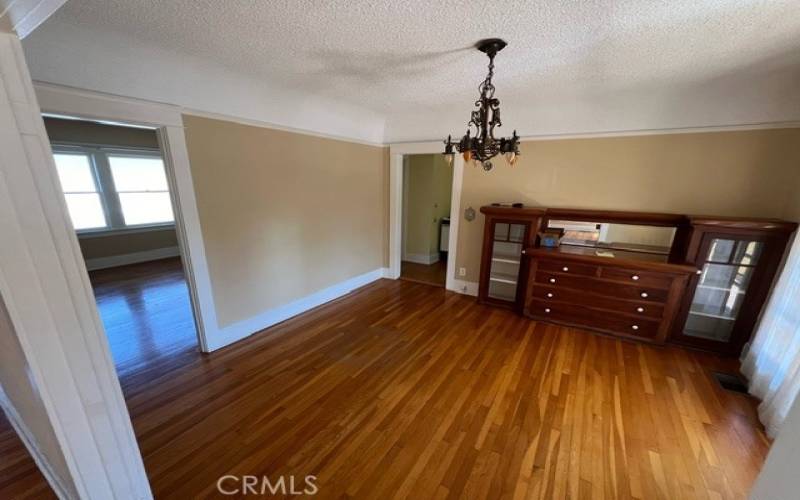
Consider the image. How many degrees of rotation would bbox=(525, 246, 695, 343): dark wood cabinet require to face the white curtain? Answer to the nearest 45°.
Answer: approximately 90° to its left

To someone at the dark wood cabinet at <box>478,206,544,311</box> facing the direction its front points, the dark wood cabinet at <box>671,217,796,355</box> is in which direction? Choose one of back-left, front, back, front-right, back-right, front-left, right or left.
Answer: left

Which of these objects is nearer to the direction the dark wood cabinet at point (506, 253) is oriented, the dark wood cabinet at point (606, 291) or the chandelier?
the chandelier

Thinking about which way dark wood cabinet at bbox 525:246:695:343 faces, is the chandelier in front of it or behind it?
in front

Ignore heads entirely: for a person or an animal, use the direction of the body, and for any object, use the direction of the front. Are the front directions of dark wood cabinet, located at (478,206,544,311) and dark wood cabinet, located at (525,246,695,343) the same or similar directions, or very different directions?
same or similar directions

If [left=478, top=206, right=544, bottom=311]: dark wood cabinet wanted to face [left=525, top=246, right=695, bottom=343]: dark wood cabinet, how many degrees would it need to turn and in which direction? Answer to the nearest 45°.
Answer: approximately 90° to its left

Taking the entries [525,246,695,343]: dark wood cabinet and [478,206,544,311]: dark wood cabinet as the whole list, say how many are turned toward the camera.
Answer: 2

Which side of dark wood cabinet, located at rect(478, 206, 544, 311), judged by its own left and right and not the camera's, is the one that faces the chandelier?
front

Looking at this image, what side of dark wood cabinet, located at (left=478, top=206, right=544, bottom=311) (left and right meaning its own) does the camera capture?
front

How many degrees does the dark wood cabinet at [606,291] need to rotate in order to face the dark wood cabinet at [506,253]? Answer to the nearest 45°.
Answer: approximately 90° to its right
